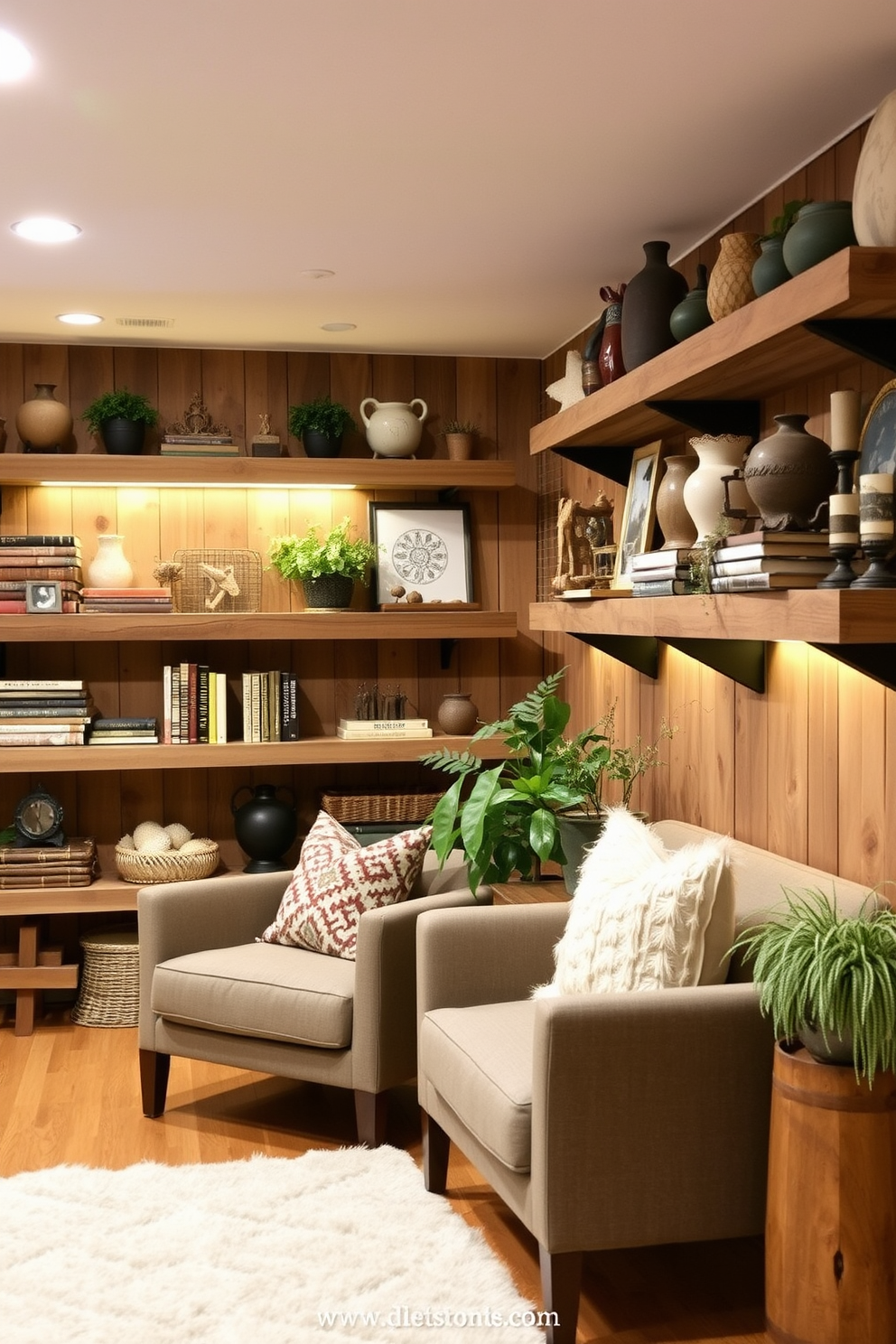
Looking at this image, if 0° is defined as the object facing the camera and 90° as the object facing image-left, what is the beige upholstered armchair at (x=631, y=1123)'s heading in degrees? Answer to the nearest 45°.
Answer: approximately 45°

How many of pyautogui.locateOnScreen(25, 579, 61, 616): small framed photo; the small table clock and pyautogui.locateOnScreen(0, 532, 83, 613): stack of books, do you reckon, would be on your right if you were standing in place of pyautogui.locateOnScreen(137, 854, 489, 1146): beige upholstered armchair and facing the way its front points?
3

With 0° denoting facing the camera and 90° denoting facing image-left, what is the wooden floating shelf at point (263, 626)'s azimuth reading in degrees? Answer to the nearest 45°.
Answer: approximately 0°

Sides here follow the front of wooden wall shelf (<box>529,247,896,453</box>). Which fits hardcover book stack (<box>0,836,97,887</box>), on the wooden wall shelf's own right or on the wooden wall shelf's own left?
on the wooden wall shelf's own right

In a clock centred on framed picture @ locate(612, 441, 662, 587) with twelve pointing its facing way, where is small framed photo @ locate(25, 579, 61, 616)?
The small framed photo is roughly at 2 o'clock from the framed picture.

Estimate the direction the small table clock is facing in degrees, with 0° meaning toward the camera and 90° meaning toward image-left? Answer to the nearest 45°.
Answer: approximately 0°
